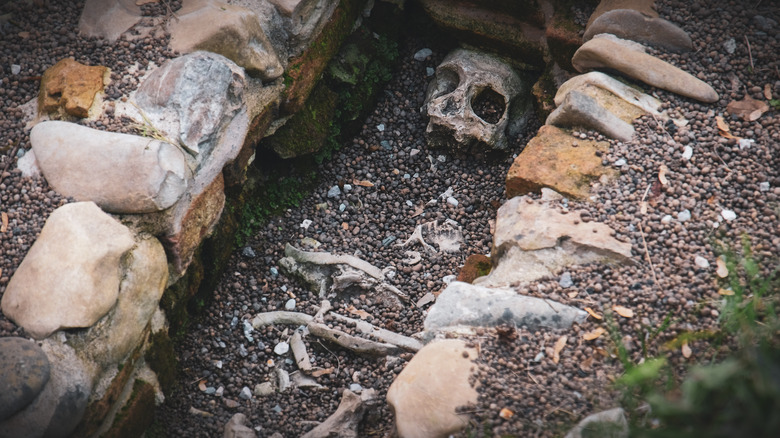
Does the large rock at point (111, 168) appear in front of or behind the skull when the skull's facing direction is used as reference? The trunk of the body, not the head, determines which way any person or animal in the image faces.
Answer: in front

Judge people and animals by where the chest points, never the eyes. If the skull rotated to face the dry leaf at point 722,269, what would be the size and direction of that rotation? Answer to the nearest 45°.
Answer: approximately 90° to its left

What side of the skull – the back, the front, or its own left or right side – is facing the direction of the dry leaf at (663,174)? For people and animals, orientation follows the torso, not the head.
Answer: left

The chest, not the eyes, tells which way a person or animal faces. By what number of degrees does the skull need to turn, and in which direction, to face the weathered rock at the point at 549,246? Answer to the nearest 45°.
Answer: approximately 45° to its left

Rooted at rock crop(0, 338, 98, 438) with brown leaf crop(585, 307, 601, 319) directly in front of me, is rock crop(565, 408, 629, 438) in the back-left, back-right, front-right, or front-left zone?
front-right

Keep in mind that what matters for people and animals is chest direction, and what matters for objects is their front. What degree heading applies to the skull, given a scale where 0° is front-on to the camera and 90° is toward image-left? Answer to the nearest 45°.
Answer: approximately 45°

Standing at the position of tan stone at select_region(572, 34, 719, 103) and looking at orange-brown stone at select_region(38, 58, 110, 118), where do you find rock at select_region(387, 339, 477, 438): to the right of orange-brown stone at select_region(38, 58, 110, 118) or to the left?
left

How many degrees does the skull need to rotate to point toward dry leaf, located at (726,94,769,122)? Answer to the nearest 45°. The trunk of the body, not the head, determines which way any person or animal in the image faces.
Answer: approximately 90° to its left

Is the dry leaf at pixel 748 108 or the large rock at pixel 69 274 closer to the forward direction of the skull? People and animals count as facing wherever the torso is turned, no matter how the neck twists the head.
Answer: the large rock
